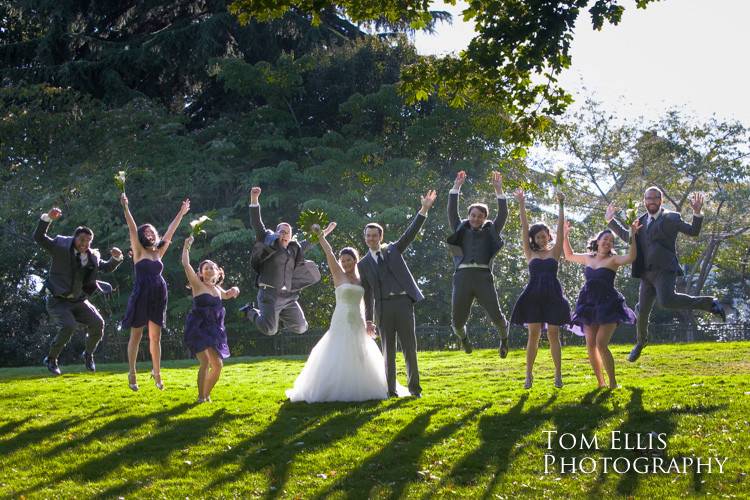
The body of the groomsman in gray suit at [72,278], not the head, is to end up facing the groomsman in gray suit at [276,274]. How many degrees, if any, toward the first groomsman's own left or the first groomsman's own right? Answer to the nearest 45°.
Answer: approximately 45° to the first groomsman's own left

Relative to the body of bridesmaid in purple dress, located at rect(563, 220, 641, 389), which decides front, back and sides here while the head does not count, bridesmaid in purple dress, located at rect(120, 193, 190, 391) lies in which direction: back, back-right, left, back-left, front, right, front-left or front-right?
right

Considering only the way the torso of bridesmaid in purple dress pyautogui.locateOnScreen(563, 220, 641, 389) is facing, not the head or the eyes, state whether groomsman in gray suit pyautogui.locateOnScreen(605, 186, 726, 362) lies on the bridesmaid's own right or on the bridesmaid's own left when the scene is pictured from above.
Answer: on the bridesmaid's own left

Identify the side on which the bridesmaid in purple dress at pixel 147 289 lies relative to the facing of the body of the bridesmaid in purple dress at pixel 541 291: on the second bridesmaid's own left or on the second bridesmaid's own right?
on the second bridesmaid's own right

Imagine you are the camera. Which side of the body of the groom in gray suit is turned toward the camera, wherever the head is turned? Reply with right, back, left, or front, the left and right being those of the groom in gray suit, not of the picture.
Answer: front

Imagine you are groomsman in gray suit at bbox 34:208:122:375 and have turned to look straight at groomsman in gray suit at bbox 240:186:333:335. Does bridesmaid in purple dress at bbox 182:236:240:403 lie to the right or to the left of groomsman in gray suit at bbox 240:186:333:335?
right

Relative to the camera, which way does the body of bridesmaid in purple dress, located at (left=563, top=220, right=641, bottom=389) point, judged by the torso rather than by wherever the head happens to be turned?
toward the camera

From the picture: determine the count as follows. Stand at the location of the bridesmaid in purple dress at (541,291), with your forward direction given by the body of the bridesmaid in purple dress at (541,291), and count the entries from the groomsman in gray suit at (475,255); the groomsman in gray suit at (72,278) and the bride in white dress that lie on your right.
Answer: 3
